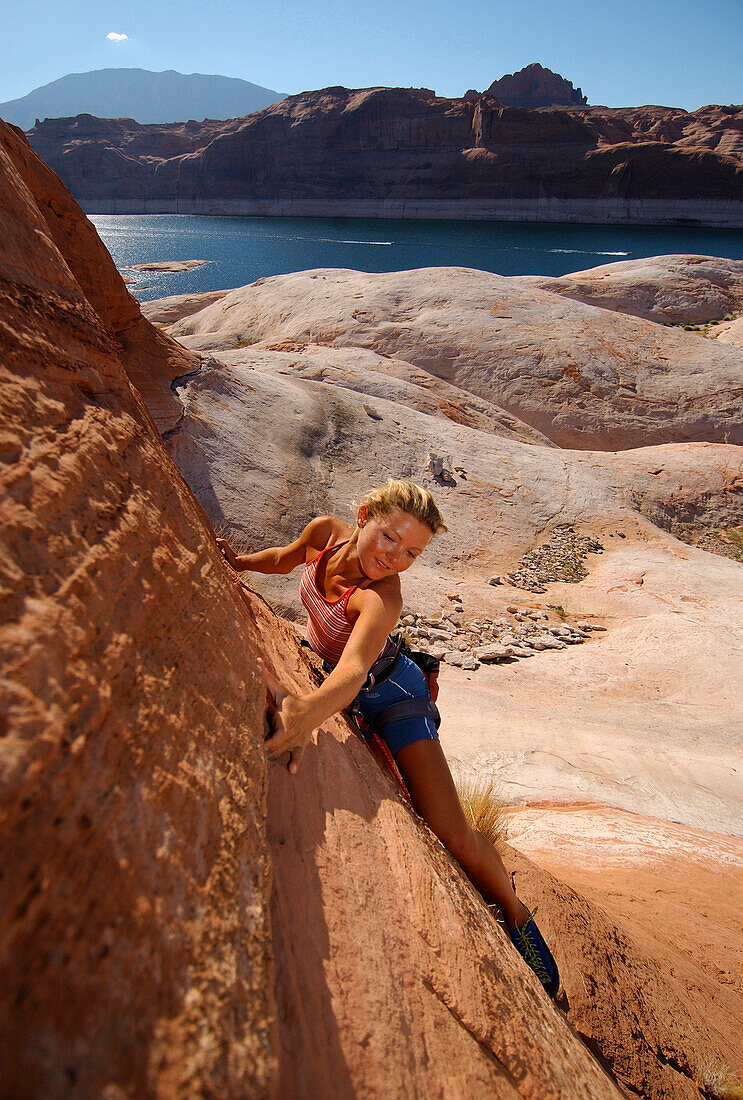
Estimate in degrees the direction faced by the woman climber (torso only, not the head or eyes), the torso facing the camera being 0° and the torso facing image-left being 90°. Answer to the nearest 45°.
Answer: approximately 45°
